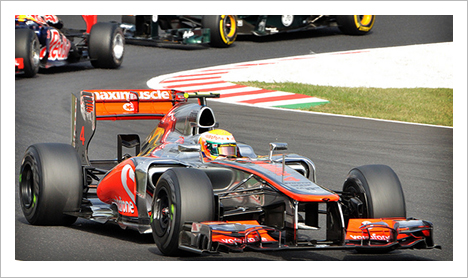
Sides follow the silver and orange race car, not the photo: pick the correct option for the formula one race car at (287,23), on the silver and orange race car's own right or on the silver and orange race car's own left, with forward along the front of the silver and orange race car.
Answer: on the silver and orange race car's own left

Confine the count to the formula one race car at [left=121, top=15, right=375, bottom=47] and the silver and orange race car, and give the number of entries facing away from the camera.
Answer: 0

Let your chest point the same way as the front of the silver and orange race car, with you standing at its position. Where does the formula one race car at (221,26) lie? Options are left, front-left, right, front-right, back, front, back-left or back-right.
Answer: back-left
